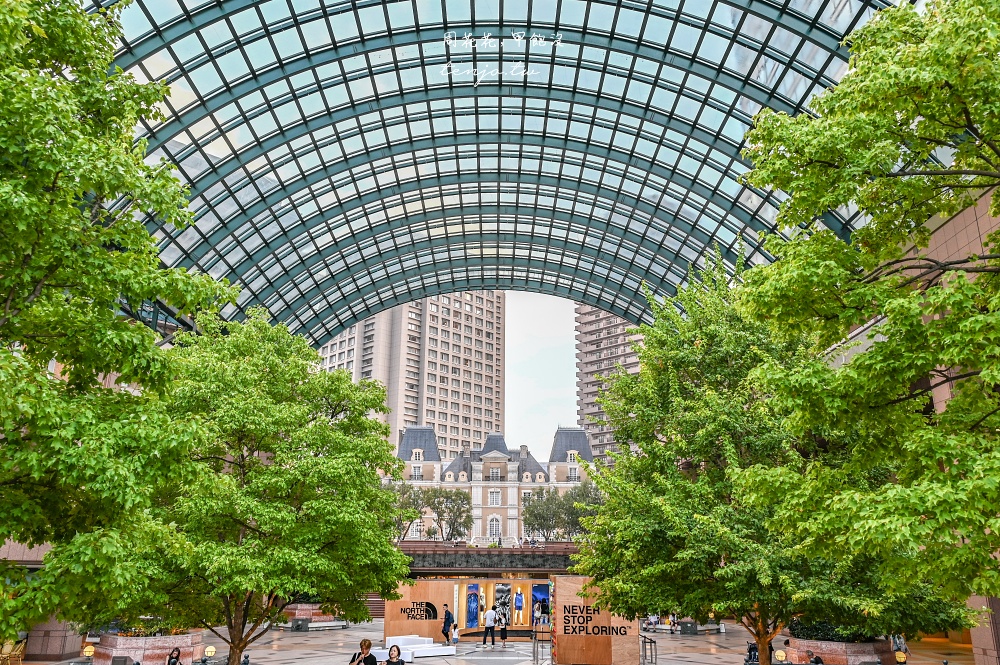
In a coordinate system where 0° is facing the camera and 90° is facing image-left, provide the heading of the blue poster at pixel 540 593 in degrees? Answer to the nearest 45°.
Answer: approximately 0°

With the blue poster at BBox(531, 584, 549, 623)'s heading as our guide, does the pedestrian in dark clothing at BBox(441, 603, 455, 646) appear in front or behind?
in front

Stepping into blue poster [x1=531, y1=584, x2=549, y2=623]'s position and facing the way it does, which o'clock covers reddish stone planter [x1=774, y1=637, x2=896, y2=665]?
The reddish stone planter is roughly at 11 o'clock from the blue poster.

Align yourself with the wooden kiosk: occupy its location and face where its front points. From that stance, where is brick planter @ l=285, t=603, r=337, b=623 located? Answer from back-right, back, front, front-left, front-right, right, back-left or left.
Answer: back-right

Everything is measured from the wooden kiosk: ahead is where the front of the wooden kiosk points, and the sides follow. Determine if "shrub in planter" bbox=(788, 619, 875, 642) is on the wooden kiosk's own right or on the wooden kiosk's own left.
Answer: on the wooden kiosk's own left

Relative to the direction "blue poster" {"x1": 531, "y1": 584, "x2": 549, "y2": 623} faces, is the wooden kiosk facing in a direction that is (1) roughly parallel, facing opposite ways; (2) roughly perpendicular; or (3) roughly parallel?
roughly parallel

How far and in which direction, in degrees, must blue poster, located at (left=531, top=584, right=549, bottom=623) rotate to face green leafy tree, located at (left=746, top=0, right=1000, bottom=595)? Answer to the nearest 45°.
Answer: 0° — it already faces it

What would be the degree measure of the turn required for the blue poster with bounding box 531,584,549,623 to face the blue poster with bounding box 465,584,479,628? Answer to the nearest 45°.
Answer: approximately 45° to its right

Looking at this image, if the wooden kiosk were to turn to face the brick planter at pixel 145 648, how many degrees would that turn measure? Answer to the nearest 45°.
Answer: approximately 45° to its right

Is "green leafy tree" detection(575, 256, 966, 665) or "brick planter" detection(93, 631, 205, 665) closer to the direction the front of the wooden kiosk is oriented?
the green leafy tree

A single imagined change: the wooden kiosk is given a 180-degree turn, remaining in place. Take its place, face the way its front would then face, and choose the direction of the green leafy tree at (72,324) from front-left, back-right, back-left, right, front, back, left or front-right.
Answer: back

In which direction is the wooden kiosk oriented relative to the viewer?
toward the camera

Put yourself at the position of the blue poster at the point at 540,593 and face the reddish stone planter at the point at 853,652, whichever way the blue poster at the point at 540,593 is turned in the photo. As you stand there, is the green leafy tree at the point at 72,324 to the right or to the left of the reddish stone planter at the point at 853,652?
right

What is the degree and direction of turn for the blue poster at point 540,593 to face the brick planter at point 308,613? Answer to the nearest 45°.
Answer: approximately 90° to its right
